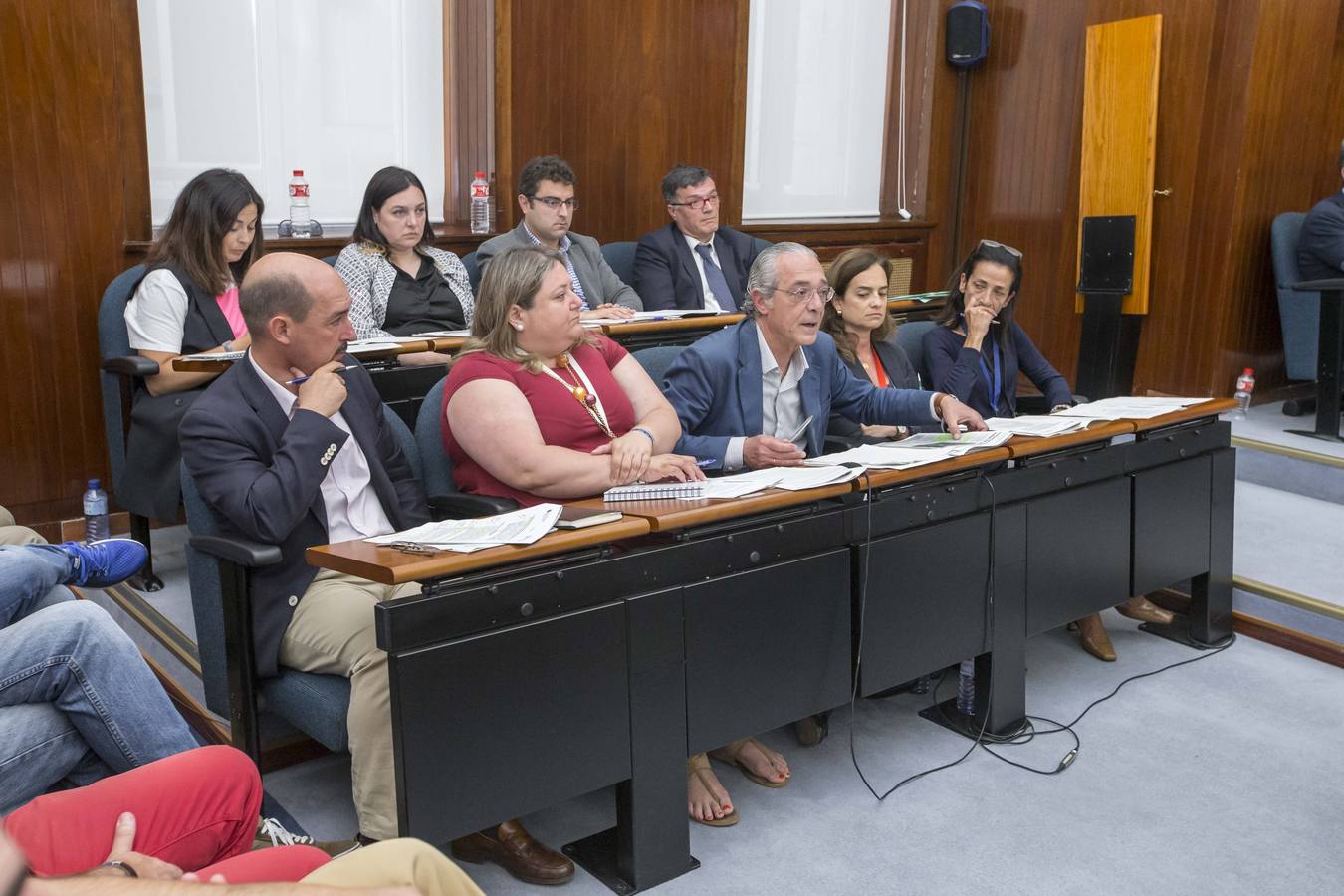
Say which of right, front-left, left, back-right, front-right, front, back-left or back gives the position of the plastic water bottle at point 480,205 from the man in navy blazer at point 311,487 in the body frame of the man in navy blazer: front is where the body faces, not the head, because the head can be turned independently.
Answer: back-left

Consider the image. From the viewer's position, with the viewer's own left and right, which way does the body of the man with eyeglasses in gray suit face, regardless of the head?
facing the viewer and to the right of the viewer

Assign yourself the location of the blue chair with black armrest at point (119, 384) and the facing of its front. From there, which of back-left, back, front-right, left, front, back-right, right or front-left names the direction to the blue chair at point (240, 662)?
front-right

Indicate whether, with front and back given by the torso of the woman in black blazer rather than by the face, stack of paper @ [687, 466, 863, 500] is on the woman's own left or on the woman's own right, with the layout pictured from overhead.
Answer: on the woman's own right

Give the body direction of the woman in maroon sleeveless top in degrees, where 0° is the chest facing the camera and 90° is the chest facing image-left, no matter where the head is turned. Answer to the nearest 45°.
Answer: approximately 315°

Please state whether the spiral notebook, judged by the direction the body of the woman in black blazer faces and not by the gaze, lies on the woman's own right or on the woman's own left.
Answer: on the woman's own right

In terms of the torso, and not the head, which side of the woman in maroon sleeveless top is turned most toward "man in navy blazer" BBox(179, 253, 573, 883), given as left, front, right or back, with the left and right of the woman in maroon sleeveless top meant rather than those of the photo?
right

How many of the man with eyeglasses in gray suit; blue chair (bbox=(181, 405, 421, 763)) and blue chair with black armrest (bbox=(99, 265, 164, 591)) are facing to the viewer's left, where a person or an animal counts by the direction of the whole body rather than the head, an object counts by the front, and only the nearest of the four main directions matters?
0

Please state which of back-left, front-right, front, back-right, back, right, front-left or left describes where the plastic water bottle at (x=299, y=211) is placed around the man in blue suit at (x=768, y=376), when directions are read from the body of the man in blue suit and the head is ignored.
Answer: back

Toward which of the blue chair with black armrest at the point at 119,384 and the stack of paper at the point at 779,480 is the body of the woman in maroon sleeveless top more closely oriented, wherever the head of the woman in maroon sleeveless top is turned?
the stack of paper

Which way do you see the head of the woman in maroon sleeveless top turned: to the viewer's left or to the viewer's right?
to the viewer's right

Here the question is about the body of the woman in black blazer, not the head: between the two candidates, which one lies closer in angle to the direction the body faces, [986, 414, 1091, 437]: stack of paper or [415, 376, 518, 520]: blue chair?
the stack of paper

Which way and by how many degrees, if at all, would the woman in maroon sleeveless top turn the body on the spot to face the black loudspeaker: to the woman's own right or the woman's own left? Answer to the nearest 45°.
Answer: approximately 90° to the woman's own left

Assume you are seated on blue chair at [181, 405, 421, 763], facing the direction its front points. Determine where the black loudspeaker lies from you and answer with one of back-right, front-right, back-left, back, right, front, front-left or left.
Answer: left

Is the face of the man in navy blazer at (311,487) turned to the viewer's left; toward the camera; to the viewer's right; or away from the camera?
to the viewer's right
